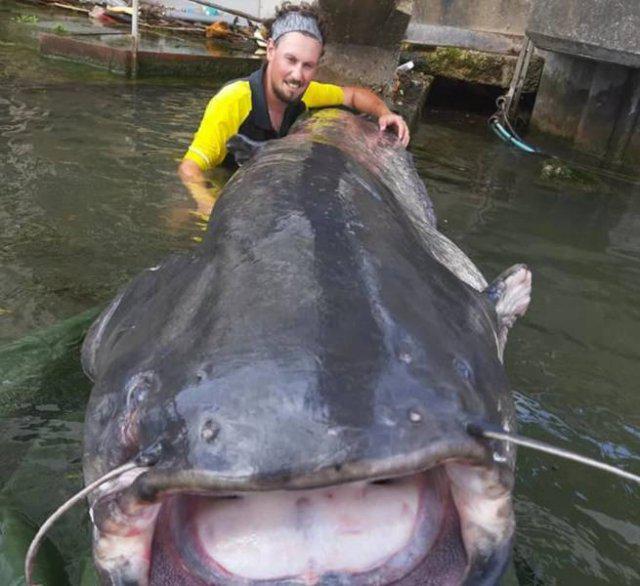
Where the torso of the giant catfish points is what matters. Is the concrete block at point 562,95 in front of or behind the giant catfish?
behind

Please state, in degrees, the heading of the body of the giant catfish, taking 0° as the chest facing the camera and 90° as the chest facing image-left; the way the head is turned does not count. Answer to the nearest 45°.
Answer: approximately 0°

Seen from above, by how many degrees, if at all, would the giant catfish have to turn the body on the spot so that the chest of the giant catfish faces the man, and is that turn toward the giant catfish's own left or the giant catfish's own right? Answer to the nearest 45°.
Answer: approximately 180°

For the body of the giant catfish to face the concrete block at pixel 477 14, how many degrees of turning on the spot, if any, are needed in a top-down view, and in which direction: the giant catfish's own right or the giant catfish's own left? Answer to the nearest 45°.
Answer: approximately 180°

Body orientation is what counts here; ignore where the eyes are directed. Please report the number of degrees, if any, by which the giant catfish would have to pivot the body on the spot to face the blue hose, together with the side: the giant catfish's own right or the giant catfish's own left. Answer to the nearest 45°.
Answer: approximately 180°

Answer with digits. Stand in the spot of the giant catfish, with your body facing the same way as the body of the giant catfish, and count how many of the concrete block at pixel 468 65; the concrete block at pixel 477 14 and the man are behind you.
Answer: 3

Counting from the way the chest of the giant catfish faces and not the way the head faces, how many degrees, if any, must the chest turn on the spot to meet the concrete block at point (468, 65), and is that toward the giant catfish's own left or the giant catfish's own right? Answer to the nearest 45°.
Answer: approximately 180°
